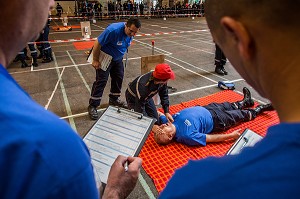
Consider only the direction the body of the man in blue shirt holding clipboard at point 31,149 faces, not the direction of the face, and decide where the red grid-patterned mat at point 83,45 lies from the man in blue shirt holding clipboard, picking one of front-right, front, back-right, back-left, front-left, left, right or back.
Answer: front-left

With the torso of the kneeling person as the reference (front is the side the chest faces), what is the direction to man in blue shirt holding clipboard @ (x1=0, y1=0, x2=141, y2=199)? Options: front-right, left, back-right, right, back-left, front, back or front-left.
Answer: front-right

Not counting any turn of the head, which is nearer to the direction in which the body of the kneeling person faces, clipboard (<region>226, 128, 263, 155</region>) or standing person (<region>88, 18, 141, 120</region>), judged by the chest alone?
the clipboard

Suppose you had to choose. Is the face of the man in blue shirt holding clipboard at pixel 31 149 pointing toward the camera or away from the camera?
away from the camera

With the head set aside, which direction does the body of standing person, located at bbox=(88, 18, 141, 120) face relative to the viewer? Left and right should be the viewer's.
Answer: facing the viewer and to the right of the viewer

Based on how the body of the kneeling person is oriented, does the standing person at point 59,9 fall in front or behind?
behind

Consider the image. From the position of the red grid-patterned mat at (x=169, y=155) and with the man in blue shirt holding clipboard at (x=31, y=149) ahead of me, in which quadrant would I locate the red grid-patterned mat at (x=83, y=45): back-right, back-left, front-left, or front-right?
back-right

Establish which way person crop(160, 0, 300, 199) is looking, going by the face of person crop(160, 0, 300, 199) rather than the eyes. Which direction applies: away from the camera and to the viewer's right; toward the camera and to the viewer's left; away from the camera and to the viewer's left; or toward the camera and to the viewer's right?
away from the camera and to the viewer's left

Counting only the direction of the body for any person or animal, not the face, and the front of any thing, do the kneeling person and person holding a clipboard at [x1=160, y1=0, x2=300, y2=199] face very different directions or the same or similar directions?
very different directions

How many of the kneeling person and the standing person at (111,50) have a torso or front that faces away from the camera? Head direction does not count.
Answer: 0

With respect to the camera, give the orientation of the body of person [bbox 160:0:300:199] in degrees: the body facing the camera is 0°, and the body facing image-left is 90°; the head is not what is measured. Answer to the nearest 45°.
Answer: approximately 135°

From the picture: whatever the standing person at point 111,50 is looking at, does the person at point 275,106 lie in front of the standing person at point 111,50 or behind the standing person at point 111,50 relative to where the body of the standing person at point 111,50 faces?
in front

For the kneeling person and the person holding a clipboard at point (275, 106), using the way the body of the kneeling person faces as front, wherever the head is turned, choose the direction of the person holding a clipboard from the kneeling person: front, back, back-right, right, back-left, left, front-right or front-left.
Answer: front-right

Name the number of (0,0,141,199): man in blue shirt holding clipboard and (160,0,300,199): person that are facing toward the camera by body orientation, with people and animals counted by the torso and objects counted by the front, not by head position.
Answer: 0

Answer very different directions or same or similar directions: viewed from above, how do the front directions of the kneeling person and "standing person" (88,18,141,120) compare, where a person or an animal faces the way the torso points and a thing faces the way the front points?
same or similar directions

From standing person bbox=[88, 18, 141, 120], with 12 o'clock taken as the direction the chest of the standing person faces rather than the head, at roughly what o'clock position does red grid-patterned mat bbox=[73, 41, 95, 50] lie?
The red grid-patterned mat is roughly at 7 o'clock from the standing person.
